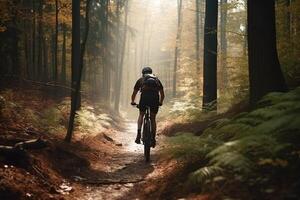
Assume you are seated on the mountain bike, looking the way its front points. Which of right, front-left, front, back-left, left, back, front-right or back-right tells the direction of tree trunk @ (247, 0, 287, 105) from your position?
front-right

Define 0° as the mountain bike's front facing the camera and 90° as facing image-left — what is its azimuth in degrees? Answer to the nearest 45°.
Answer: approximately 180°

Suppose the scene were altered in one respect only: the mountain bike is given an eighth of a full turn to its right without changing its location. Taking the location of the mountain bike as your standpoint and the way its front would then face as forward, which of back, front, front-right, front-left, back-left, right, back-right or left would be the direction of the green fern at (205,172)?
back-right
